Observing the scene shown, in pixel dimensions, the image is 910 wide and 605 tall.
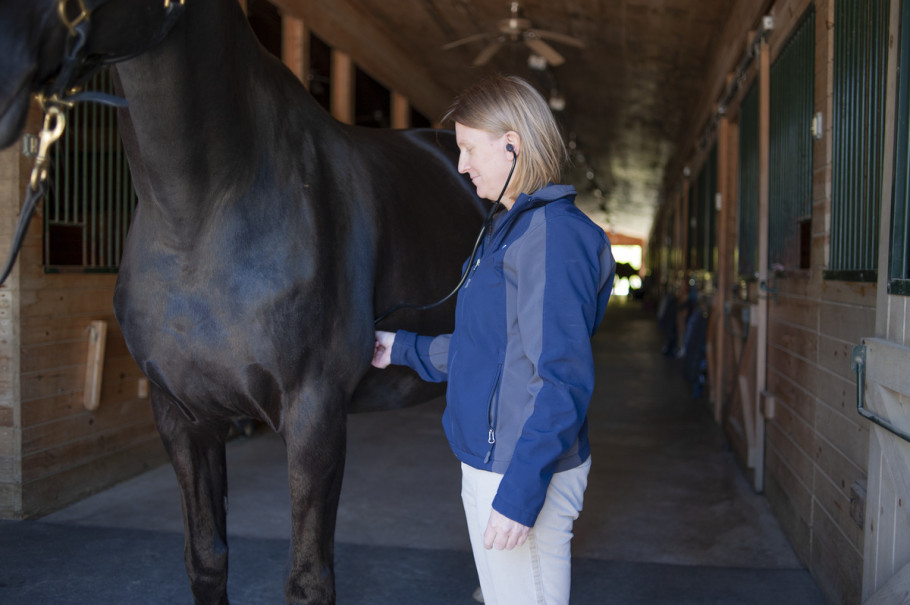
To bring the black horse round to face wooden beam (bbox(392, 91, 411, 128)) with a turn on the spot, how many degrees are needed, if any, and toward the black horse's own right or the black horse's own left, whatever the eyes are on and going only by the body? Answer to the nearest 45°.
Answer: approximately 135° to the black horse's own right

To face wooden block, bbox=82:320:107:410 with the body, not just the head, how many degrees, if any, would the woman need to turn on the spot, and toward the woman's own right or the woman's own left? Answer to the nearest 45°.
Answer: approximately 45° to the woman's own right

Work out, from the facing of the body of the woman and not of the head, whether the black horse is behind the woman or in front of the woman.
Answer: in front

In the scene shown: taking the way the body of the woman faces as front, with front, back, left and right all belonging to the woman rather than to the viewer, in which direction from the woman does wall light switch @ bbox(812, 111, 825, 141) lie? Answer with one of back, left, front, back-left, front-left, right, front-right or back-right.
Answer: back-right

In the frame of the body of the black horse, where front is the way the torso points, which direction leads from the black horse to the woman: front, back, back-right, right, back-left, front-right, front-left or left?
left

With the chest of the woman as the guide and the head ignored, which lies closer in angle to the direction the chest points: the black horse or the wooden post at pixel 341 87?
the black horse

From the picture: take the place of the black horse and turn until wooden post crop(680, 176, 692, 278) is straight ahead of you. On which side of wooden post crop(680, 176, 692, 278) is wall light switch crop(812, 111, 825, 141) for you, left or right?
right

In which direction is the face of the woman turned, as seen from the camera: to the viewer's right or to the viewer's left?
to the viewer's left

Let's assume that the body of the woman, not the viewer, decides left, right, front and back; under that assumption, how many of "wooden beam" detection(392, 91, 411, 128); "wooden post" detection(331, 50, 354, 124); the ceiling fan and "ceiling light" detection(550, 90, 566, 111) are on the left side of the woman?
0

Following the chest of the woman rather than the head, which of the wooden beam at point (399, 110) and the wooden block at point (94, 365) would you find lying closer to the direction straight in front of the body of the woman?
the wooden block

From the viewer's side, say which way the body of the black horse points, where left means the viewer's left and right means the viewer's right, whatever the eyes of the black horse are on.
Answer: facing the viewer and to the left of the viewer

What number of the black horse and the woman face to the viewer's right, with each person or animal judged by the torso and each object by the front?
0

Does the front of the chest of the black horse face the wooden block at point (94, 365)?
no

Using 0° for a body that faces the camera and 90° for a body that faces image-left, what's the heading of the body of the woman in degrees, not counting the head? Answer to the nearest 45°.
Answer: approximately 90°

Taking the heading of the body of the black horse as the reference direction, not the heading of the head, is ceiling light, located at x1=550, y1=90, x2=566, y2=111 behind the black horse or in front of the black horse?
behind

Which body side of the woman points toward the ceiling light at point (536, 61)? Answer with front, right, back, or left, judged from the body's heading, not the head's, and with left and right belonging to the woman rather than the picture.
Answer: right

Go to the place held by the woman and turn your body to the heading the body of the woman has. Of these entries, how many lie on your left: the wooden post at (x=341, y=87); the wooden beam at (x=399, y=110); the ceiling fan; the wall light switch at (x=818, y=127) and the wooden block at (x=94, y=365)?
0

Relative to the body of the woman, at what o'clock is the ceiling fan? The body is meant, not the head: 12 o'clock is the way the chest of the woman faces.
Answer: The ceiling fan is roughly at 3 o'clock from the woman.
